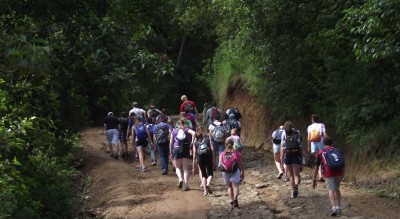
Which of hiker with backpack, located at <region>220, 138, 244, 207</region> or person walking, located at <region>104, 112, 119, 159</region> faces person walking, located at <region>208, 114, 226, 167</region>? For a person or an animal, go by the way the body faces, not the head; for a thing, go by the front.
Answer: the hiker with backpack

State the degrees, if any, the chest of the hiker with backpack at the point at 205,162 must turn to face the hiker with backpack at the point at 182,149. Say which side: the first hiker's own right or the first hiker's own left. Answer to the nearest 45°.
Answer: approximately 45° to the first hiker's own left

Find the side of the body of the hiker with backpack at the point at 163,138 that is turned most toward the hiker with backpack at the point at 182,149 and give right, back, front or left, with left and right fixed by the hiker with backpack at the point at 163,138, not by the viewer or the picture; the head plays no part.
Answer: back

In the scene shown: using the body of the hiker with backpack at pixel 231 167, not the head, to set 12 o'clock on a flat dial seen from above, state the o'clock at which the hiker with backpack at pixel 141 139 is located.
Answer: the hiker with backpack at pixel 141 139 is roughly at 11 o'clock from the hiker with backpack at pixel 231 167.

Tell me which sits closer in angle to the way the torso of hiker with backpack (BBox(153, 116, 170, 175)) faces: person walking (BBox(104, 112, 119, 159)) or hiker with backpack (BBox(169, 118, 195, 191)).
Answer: the person walking

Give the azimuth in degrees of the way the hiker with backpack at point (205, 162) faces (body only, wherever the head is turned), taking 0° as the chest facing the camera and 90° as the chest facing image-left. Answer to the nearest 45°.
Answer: approximately 180°

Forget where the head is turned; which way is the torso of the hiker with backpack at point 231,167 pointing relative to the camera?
away from the camera

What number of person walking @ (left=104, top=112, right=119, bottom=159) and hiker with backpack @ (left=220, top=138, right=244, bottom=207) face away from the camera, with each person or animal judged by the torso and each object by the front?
2

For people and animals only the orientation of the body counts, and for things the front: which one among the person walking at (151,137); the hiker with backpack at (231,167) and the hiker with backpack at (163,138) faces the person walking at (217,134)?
the hiker with backpack at (231,167)

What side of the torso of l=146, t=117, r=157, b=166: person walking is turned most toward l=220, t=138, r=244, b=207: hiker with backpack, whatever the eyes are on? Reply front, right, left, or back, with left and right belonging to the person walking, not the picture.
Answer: back
